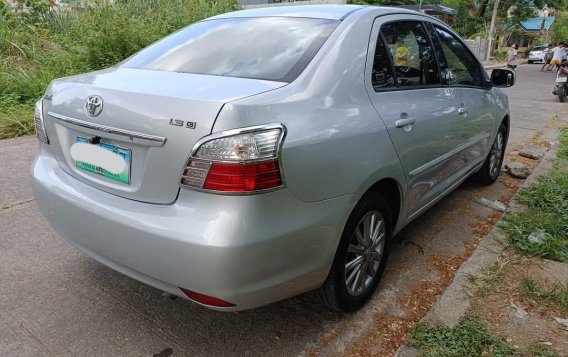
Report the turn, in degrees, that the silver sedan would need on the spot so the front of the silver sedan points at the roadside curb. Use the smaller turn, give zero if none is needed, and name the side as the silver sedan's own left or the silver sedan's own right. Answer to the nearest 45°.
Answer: approximately 45° to the silver sedan's own right

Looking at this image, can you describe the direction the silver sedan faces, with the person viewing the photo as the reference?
facing away from the viewer and to the right of the viewer
